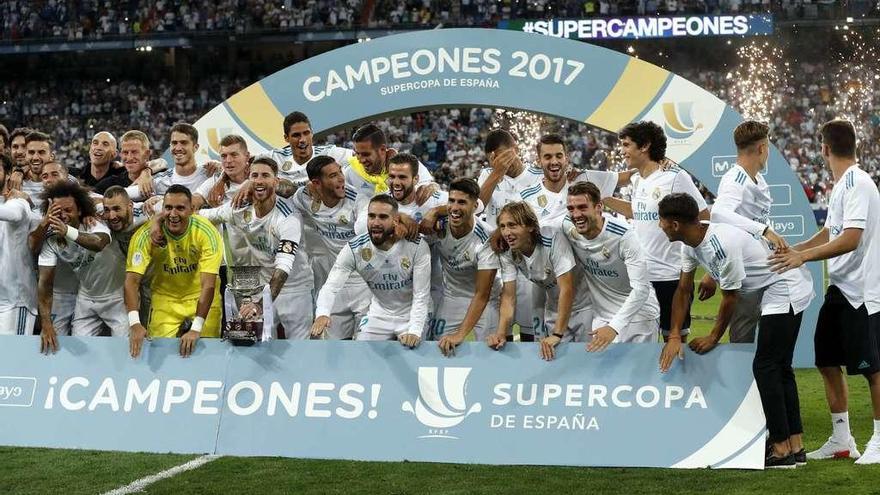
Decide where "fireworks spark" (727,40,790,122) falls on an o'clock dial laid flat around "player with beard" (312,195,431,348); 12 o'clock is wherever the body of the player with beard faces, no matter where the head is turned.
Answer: The fireworks spark is roughly at 7 o'clock from the player with beard.

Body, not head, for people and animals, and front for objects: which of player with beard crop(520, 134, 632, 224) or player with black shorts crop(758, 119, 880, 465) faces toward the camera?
player with beard crop(520, 134, 632, 224)

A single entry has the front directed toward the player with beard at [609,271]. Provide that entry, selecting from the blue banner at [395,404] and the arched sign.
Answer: the arched sign

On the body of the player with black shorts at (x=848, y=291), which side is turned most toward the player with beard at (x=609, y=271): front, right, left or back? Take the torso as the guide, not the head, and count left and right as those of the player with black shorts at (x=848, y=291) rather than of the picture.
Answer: front

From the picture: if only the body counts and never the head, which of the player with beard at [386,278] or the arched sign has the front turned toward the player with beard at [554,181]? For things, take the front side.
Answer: the arched sign

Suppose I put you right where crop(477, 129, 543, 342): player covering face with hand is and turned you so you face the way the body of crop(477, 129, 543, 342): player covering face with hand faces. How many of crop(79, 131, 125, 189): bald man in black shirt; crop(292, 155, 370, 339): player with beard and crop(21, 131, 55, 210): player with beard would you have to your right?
3

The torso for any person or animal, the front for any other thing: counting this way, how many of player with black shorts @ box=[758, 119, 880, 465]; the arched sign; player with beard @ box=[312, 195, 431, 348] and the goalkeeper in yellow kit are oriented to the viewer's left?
1

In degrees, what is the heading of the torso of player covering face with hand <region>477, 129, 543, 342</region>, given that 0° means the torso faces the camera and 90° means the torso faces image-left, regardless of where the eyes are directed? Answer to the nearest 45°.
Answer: approximately 0°

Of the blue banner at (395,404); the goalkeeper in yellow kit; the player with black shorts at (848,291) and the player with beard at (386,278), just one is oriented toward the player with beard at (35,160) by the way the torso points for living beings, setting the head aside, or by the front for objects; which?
the player with black shorts at (848,291)

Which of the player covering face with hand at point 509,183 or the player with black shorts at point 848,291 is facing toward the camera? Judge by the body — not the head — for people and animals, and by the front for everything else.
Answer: the player covering face with hand at point 509,183

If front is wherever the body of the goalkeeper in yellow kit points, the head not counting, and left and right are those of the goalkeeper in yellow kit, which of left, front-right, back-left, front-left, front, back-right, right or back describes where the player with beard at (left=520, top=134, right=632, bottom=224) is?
left

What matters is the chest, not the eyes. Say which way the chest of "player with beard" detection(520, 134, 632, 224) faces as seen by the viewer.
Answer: toward the camera

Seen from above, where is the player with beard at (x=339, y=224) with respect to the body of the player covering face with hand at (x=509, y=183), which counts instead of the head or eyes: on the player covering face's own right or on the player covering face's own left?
on the player covering face's own right

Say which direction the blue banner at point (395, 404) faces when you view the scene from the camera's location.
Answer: facing the viewer

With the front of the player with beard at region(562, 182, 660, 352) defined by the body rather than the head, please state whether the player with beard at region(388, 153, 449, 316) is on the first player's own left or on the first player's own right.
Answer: on the first player's own right

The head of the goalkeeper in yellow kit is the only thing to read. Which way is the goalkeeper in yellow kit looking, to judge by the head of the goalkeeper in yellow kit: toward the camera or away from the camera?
toward the camera

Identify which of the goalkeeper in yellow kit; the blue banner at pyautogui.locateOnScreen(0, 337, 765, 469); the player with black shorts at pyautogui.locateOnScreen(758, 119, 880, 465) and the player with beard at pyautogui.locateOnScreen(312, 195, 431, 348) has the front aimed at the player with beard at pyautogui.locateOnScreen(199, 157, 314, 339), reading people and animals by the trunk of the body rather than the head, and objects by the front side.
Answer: the player with black shorts at pyautogui.locateOnScreen(758, 119, 880, 465)

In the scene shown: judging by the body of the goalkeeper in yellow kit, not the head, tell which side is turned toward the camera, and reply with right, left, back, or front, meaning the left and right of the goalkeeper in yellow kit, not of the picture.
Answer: front
